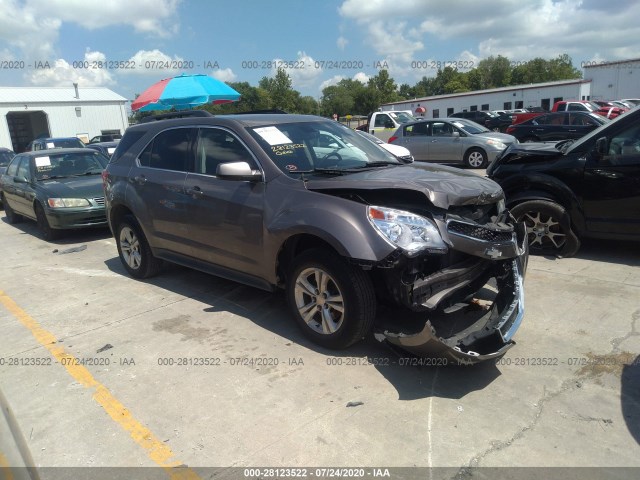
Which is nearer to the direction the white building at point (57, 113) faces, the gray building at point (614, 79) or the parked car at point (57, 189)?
the parked car

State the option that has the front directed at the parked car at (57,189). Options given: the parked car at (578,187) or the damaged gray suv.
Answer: the parked car at (578,187)

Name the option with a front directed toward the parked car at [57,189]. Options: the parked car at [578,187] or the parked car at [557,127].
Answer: the parked car at [578,187]

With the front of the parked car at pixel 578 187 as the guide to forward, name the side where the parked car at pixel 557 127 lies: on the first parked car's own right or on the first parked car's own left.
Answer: on the first parked car's own right

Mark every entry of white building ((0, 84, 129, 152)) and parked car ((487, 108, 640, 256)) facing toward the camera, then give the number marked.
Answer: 1

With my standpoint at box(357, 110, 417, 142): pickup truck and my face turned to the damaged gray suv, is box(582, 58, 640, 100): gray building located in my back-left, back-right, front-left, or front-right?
back-left

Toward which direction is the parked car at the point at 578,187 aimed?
to the viewer's left

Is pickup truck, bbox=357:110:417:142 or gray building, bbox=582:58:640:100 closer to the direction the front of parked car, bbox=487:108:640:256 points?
the pickup truck

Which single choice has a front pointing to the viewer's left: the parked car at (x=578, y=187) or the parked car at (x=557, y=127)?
the parked car at (x=578, y=187)

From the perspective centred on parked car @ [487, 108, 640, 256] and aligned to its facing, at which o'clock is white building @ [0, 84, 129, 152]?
The white building is roughly at 1 o'clock from the parked car.
